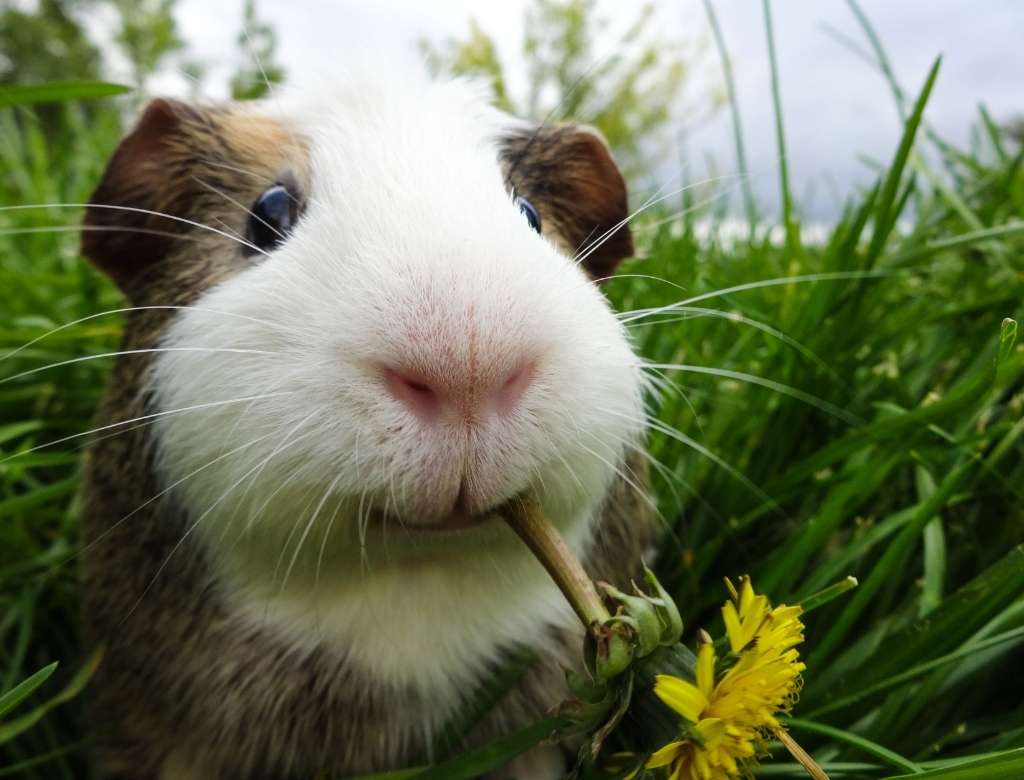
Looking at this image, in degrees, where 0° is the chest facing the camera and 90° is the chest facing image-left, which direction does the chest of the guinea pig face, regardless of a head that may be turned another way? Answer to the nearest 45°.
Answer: approximately 0°

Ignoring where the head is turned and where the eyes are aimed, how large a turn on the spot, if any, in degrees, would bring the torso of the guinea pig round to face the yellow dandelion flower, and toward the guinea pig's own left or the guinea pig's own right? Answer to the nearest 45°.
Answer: approximately 45° to the guinea pig's own left
